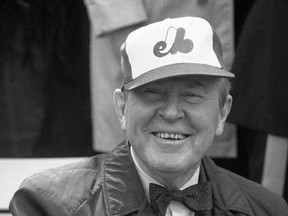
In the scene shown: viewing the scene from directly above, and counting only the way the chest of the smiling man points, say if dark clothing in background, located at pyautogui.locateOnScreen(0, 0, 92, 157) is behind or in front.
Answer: behind

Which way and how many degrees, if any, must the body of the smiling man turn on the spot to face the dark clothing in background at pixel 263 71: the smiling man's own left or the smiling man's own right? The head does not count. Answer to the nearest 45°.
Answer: approximately 135° to the smiling man's own left

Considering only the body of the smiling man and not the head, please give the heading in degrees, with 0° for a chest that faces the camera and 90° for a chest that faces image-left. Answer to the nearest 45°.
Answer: approximately 0°
